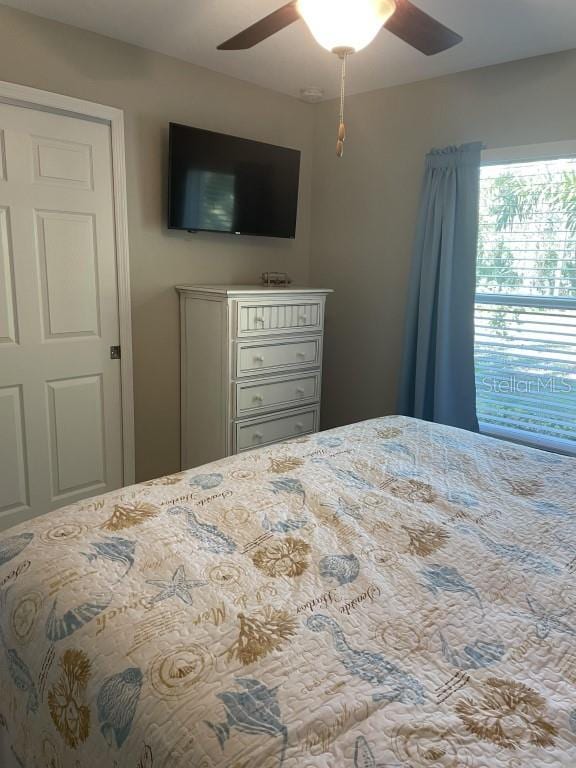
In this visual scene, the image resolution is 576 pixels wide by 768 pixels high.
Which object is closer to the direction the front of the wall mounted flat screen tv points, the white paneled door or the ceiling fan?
the ceiling fan

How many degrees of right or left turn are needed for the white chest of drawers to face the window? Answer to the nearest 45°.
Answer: approximately 45° to its left

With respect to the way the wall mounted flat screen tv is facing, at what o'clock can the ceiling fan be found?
The ceiling fan is roughly at 1 o'clock from the wall mounted flat screen tv.

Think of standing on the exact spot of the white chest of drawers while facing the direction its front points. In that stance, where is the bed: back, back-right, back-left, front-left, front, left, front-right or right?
front-right

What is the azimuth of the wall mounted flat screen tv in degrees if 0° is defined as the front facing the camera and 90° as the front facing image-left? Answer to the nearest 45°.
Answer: approximately 315°

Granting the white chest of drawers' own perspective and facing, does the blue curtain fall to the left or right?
on its left

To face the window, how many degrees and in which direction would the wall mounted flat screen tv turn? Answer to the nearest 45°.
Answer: approximately 45° to its left

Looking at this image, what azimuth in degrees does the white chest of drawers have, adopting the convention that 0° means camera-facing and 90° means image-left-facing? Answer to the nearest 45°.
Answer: approximately 315°
